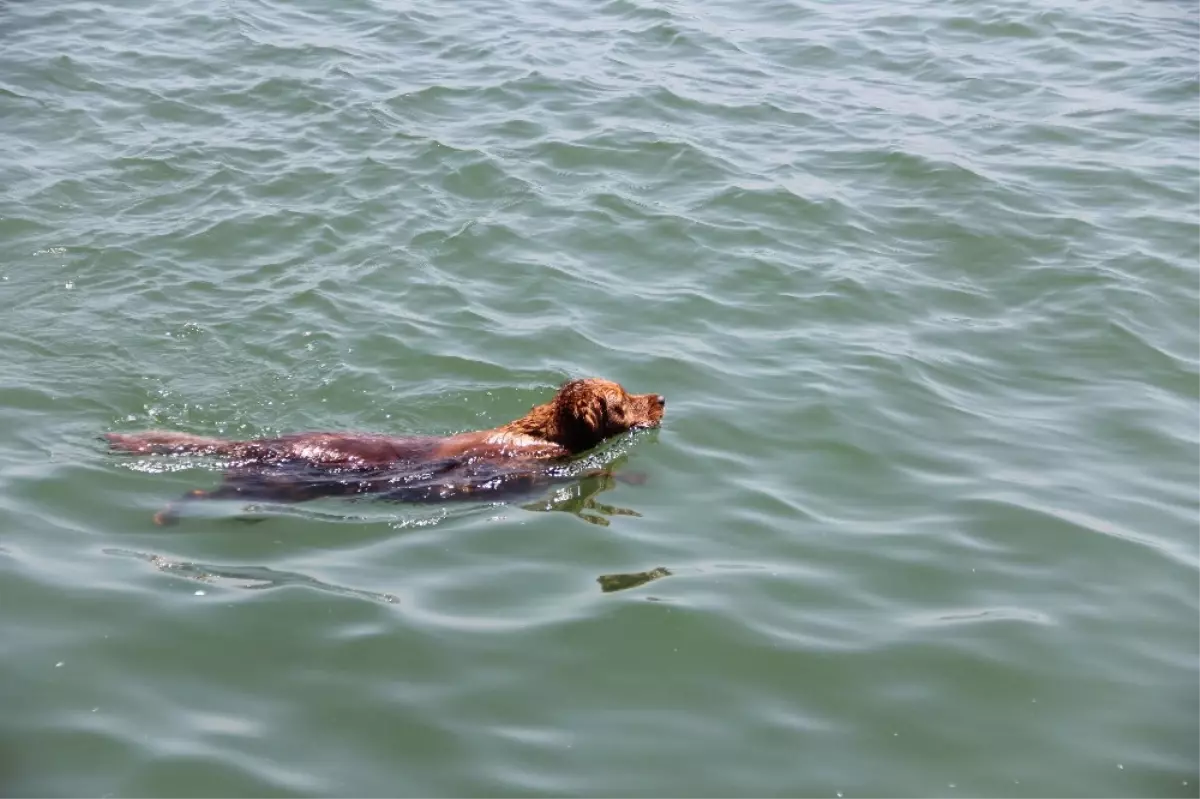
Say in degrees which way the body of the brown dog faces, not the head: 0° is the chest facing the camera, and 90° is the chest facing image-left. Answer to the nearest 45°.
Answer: approximately 270°
